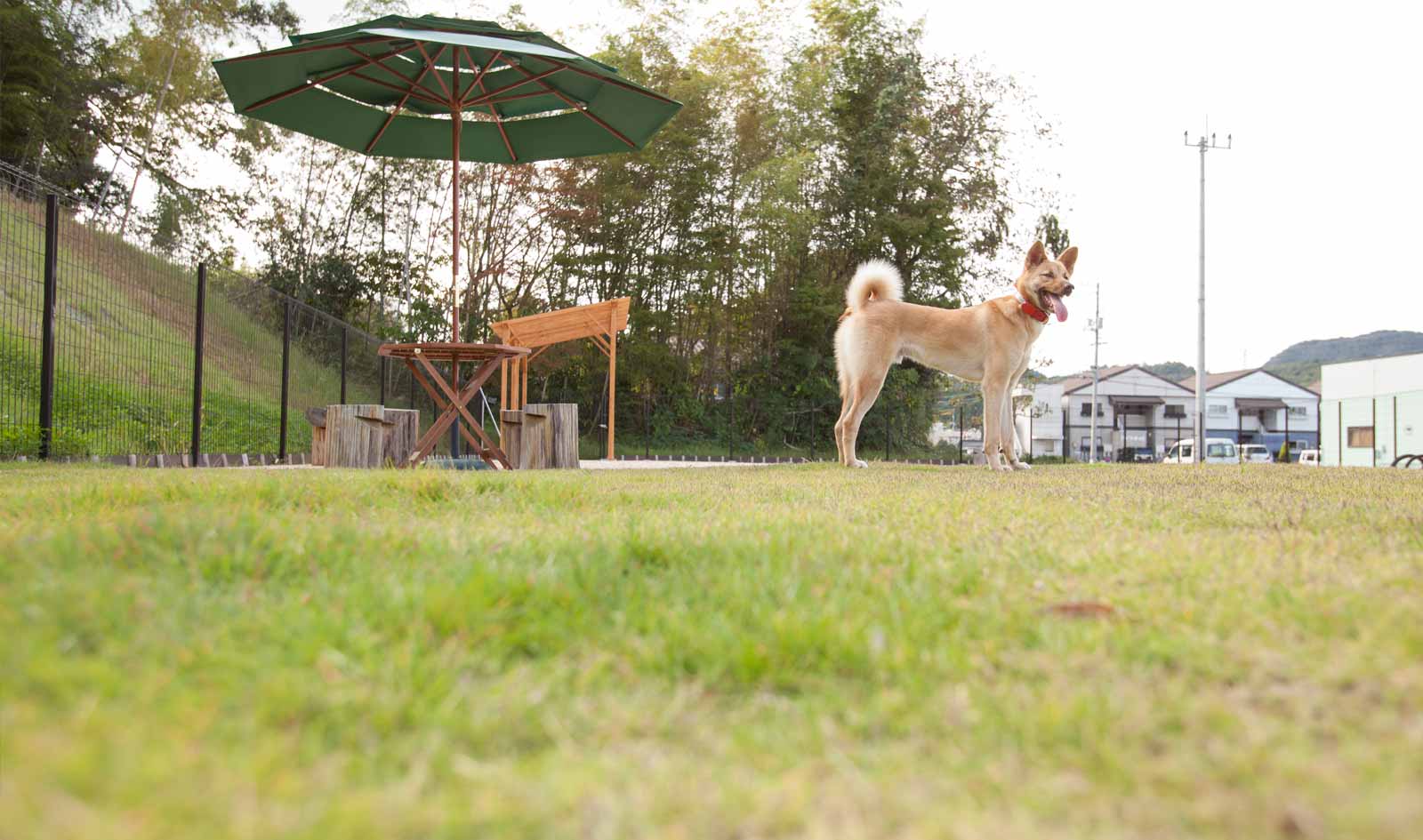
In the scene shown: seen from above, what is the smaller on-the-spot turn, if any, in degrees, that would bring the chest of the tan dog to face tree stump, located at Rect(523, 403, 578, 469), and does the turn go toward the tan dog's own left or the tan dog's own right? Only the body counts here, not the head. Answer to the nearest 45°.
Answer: approximately 180°

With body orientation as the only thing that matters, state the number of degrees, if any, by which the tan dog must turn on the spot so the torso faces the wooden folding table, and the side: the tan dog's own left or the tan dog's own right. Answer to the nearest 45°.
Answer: approximately 135° to the tan dog's own left

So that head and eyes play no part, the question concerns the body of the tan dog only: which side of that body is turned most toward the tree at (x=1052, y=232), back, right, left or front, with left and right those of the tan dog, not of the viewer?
left

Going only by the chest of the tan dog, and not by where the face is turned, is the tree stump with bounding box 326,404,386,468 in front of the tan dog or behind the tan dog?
behind

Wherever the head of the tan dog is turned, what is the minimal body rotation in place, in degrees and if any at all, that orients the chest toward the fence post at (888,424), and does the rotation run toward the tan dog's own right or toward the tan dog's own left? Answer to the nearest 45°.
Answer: approximately 90° to the tan dog's own left

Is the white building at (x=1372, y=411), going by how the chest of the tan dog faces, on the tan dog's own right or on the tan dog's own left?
on the tan dog's own left

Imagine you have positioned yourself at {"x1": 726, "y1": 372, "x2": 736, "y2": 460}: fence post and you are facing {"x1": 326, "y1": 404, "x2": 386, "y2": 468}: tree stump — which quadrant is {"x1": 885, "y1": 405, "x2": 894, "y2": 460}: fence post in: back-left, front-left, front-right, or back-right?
back-left

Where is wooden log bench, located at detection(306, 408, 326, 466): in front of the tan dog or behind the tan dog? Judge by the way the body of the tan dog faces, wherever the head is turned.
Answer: behind

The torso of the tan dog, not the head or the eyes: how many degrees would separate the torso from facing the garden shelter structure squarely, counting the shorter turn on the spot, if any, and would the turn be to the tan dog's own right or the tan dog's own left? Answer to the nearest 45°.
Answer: approximately 135° to the tan dog's own left

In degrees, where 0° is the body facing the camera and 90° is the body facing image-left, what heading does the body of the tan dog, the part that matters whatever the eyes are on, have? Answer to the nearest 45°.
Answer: approximately 270°
